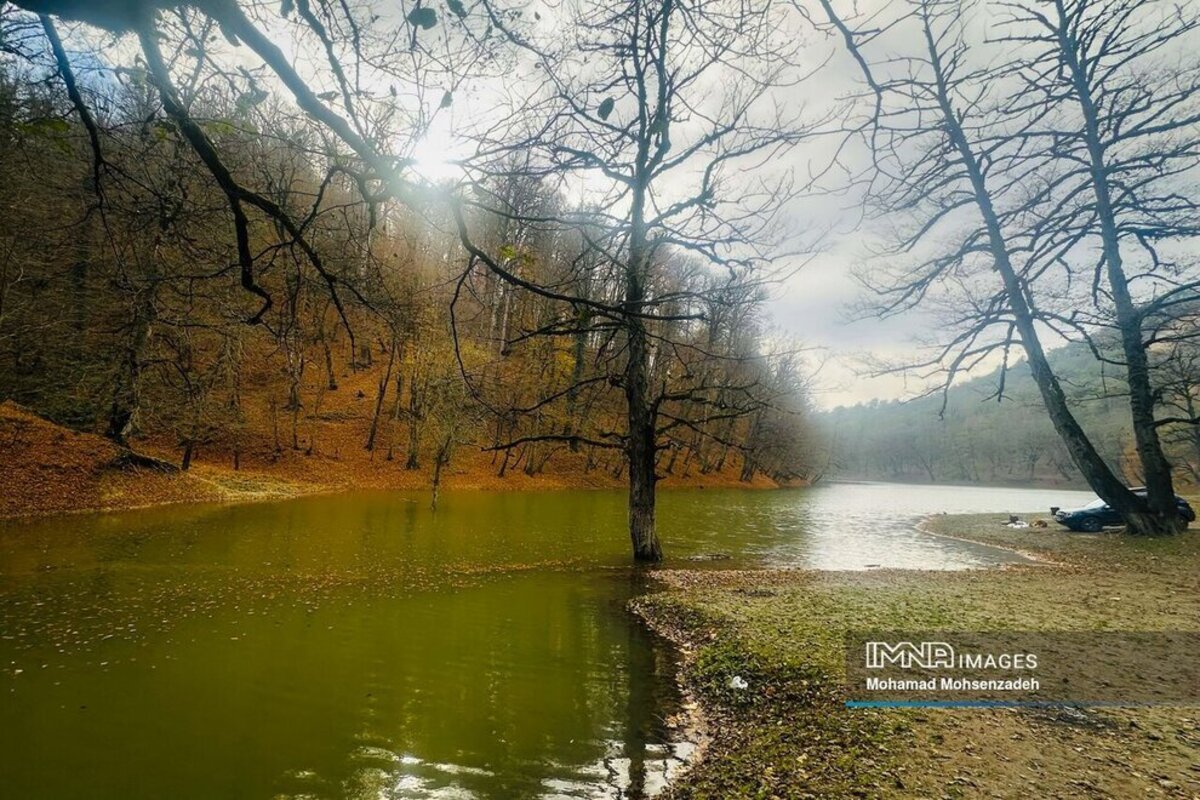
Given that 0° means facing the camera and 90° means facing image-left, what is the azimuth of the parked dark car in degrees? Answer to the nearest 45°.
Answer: approximately 90°
